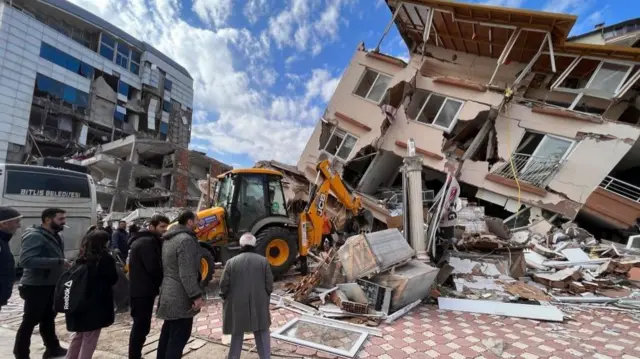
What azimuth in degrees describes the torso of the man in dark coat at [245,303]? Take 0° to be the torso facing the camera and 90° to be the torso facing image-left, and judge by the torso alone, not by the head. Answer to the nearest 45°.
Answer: approximately 180°

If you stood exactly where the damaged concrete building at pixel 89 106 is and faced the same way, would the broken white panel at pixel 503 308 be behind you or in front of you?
in front

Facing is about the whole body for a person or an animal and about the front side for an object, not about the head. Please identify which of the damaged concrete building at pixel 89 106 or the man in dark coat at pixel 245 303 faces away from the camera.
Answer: the man in dark coat

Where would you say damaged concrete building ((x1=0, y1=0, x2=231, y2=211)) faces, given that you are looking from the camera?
facing the viewer and to the right of the viewer

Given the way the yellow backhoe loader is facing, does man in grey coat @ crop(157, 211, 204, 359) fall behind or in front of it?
in front

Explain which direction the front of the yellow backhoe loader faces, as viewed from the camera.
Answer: facing the viewer and to the left of the viewer

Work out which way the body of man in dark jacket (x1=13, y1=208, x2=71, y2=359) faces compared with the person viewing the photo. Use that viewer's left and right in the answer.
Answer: facing to the right of the viewer

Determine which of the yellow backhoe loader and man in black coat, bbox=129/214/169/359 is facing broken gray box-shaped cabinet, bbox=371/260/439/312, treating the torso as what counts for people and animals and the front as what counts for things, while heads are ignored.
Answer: the man in black coat

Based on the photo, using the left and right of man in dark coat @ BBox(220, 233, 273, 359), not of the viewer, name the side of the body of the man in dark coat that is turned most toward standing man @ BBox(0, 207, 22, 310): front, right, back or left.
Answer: left

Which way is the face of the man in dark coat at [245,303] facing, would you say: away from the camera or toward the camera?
away from the camera

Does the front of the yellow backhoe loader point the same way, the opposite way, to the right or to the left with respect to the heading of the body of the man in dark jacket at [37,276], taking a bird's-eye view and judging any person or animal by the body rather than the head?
the opposite way
